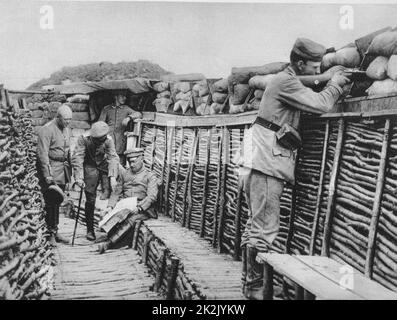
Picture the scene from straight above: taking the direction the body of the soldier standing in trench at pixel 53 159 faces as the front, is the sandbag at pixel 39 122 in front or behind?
behind

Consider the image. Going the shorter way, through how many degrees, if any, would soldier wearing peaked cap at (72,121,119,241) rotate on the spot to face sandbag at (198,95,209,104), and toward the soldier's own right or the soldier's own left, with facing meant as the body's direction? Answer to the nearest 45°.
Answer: approximately 90° to the soldier's own left

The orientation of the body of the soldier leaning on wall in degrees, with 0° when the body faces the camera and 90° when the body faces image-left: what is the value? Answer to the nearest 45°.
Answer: approximately 270°

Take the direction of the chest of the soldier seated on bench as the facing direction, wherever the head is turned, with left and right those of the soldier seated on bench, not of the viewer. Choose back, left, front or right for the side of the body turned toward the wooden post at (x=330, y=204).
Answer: left

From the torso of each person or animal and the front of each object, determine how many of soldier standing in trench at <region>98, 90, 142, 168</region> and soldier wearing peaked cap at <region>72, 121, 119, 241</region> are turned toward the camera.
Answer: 2

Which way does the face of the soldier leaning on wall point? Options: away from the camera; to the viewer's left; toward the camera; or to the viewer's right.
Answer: to the viewer's right

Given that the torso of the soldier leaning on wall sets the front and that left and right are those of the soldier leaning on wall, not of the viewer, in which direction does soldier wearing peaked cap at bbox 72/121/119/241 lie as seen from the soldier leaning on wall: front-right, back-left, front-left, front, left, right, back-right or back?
back-left

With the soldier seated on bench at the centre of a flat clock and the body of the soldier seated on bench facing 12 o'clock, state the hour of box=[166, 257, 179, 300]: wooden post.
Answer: The wooden post is roughly at 10 o'clock from the soldier seated on bench.

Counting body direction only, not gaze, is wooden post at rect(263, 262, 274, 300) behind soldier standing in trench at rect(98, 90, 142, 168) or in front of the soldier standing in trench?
in front

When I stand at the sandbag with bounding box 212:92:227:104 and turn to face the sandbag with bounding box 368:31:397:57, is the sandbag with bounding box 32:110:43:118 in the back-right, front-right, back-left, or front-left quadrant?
back-right

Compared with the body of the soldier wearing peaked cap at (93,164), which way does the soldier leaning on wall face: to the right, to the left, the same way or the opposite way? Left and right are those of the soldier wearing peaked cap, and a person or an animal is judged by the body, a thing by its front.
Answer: to the left
